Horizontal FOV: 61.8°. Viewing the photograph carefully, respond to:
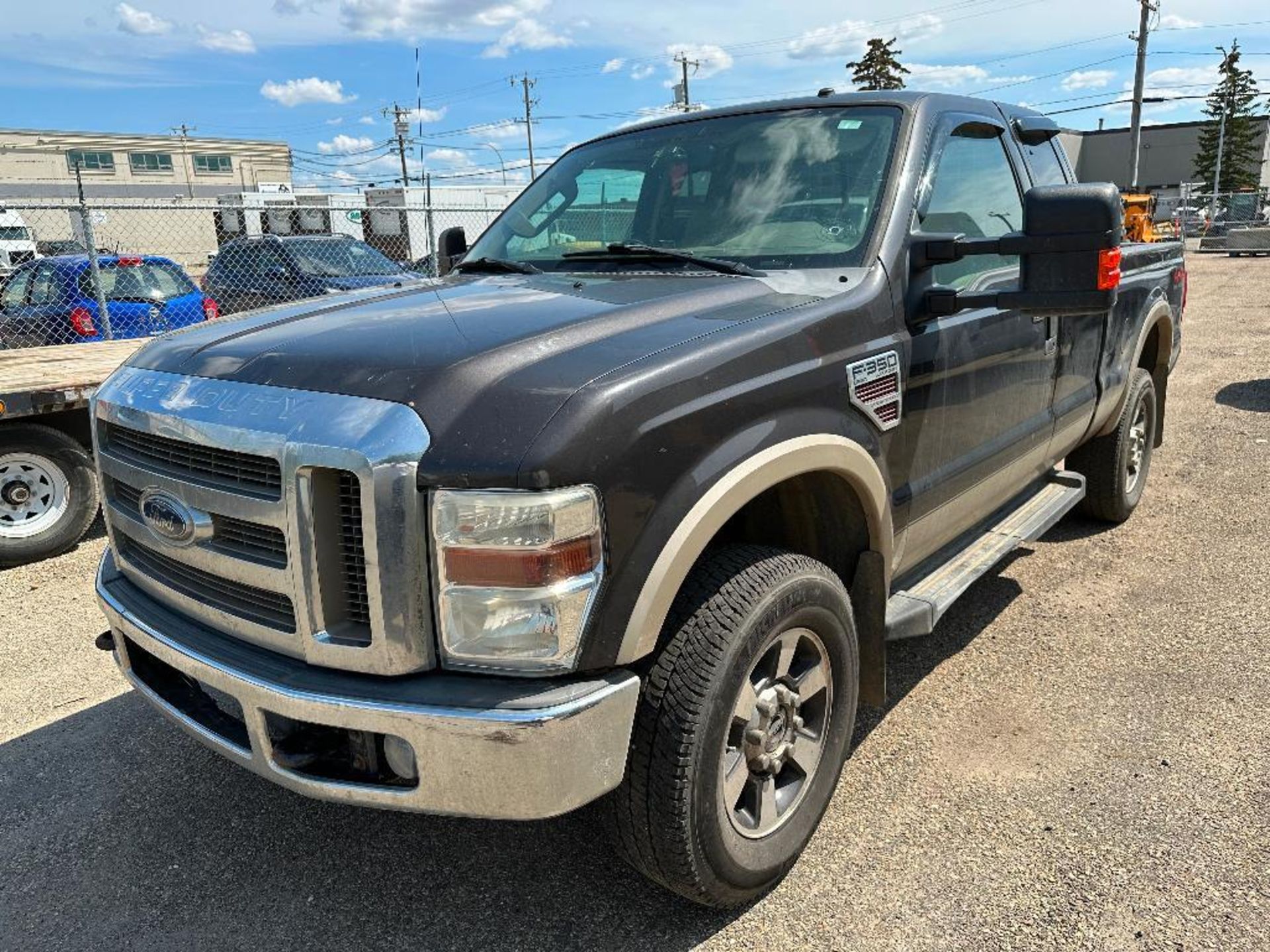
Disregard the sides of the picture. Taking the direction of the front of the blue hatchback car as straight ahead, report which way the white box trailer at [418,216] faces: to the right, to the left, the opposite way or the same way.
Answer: to the left

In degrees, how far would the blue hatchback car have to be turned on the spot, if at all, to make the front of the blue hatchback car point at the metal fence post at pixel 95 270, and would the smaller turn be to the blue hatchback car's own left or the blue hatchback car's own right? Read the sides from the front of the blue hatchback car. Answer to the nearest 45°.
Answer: approximately 135° to the blue hatchback car's own left

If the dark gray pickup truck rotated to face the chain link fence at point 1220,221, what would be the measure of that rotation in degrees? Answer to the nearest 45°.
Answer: approximately 180°

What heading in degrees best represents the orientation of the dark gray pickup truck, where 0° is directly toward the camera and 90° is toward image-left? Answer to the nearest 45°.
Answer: approximately 45°

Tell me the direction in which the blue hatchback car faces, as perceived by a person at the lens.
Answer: facing away from the viewer and to the left of the viewer

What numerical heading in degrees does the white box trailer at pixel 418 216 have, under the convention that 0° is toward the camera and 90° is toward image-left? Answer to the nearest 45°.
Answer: approximately 45°

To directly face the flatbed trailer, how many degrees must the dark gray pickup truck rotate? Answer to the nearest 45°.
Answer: approximately 90° to its right
